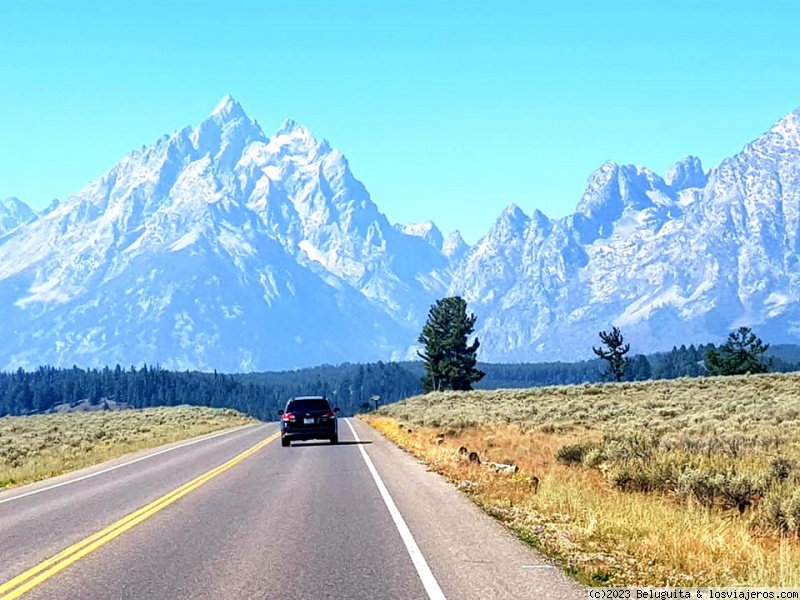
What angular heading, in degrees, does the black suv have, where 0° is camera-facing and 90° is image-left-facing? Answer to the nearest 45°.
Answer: approximately 180°

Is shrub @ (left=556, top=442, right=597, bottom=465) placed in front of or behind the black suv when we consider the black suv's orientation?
behind
